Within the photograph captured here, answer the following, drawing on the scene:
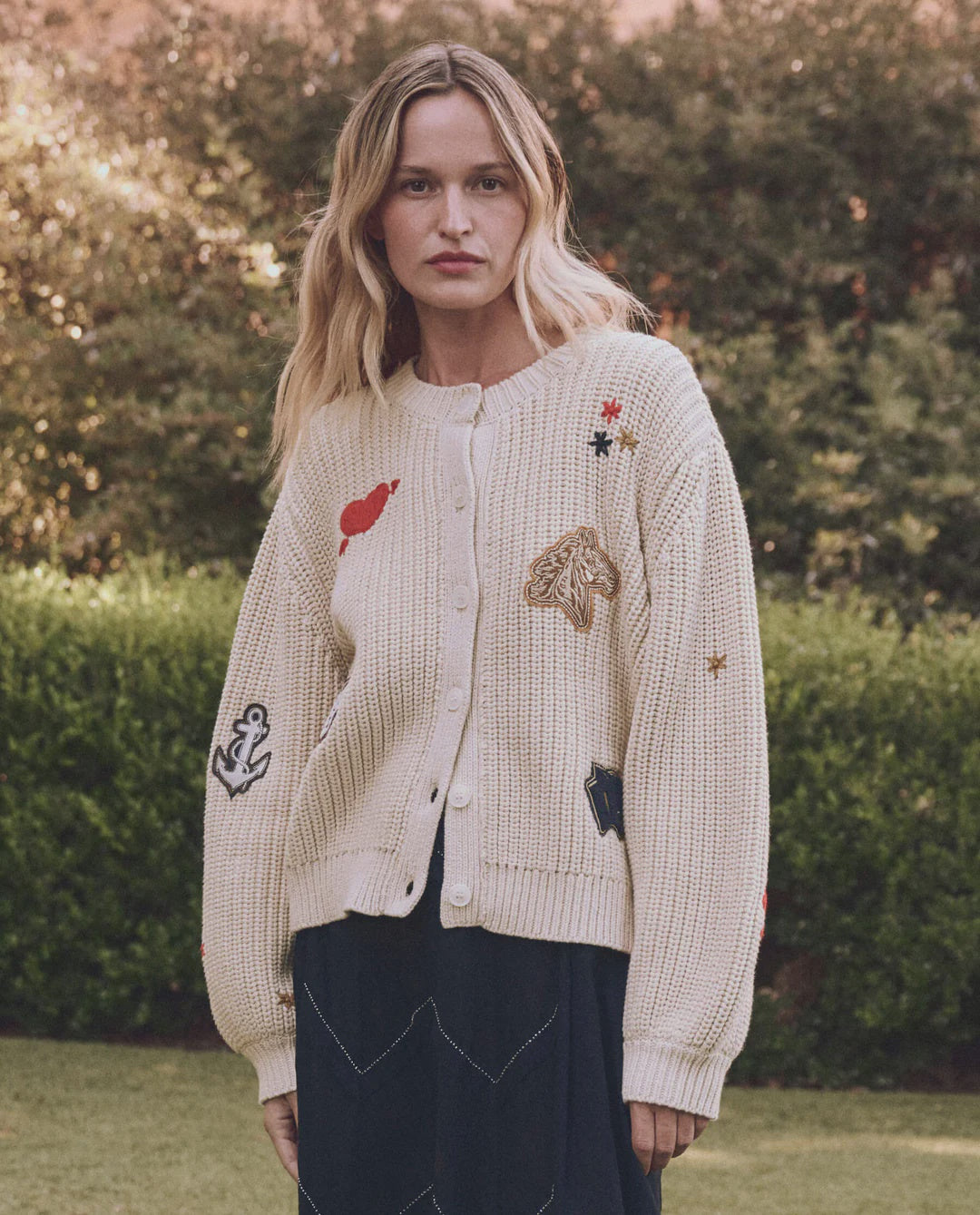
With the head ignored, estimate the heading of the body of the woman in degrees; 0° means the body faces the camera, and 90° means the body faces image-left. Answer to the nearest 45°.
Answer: approximately 0°
